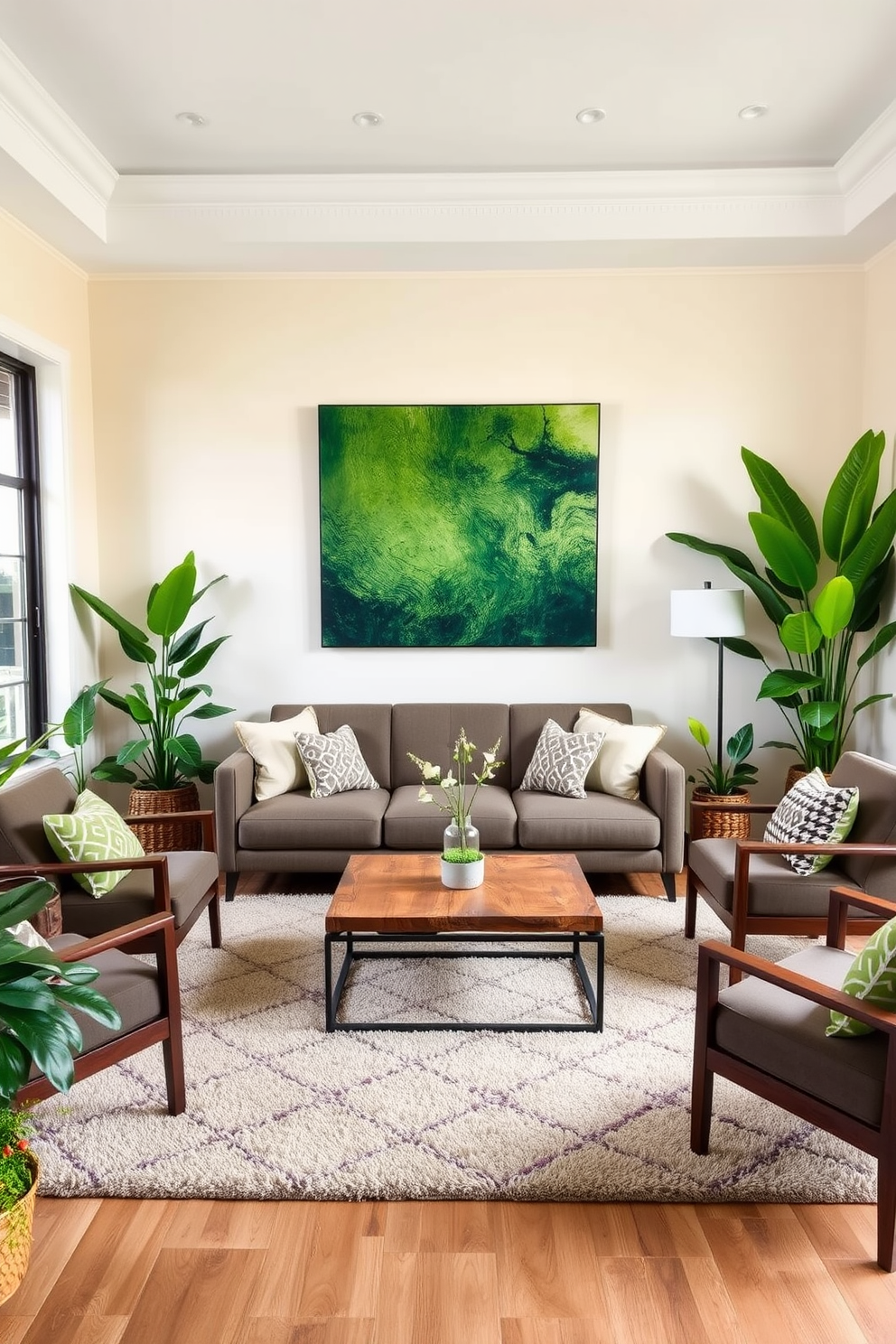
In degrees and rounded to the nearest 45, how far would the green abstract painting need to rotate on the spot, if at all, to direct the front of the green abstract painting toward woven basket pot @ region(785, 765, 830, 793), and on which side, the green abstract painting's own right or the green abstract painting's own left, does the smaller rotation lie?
approximately 90° to the green abstract painting's own left

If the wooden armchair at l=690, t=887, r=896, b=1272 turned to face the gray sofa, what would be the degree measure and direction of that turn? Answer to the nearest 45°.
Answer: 0° — it already faces it

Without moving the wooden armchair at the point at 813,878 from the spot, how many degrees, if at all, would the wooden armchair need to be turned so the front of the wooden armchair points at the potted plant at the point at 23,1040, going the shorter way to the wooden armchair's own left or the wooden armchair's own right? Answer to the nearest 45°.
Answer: approximately 45° to the wooden armchair's own left

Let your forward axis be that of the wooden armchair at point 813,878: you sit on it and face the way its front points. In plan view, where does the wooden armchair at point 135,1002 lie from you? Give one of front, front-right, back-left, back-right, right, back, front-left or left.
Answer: front-left

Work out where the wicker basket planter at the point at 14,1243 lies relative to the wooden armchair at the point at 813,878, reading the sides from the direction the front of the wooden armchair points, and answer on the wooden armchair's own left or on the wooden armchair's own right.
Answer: on the wooden armchair's own left

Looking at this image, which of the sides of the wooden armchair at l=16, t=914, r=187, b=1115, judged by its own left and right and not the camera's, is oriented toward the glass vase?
front

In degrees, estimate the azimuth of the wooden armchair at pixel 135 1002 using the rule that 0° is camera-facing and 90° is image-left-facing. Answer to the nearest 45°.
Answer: approximately 225°

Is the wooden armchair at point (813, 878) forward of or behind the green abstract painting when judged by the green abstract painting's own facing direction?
forward

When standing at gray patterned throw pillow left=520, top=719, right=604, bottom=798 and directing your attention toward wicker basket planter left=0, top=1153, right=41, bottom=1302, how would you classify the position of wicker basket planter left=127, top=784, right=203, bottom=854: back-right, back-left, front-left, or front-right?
front-right

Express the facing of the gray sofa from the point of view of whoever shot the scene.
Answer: facing the viewer

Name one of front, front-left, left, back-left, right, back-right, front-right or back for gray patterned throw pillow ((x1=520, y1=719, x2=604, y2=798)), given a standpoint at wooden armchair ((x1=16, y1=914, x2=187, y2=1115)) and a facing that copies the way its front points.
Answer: front

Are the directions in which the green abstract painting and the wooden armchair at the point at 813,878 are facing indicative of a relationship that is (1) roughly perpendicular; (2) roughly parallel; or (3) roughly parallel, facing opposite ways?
roughly perpendicular

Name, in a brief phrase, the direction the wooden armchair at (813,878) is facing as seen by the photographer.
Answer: facing to the left of the viewer

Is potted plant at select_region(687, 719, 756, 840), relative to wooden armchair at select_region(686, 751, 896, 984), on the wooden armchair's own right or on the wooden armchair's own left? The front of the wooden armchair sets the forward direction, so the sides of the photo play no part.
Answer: on the wooden armchair's own right

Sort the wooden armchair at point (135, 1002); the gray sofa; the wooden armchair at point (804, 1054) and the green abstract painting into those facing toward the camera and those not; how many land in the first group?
2

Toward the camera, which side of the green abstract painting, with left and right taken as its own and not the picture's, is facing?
front

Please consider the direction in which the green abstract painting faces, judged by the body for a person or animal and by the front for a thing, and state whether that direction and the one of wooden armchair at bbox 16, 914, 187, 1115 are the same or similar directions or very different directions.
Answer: very different directions

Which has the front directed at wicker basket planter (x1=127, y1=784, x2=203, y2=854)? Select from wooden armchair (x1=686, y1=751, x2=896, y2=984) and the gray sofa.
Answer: the wooden armchair
